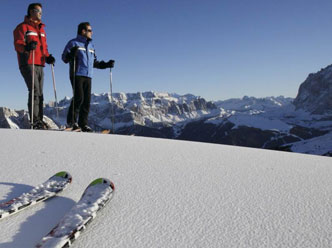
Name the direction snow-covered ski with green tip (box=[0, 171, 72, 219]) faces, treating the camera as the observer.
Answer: facing away from the viewer and to the right of the viewer

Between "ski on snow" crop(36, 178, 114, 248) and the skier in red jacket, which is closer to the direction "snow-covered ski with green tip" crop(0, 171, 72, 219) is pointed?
the skier in red jacket

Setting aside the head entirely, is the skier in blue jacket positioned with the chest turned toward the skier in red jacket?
no

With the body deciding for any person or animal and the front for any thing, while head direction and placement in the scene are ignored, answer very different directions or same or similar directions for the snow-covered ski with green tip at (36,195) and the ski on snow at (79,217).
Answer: same or similar directions

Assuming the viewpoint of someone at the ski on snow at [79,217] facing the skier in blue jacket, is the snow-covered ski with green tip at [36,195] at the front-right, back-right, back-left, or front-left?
front-left

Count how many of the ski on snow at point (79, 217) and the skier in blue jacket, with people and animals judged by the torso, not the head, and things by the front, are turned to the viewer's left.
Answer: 0

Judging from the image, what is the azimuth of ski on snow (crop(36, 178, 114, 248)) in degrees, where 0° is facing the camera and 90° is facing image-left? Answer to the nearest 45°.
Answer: approximately 225°

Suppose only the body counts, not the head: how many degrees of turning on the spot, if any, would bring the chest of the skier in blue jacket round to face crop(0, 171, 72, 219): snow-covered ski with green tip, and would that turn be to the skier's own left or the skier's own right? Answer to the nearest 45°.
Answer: approximately 45° to the skier's own right

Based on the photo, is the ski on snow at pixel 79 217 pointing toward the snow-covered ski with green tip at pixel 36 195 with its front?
no

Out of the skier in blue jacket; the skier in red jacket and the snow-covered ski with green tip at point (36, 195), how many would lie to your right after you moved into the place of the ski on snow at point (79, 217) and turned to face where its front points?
0

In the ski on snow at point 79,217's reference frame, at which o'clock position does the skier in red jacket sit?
The skier in red jacket is roughly at 10 o'clock from the ski on snow.

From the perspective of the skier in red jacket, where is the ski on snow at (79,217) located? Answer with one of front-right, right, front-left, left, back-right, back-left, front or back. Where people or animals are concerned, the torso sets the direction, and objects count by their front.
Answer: front-right

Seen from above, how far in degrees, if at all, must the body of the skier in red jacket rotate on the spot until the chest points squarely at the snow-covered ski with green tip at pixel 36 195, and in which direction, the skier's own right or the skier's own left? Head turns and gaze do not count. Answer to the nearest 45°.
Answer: approximately 45° to the skier's own right

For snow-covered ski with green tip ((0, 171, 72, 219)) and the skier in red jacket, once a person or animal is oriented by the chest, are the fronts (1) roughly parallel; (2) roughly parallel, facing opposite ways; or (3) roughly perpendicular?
roughly perpendicular

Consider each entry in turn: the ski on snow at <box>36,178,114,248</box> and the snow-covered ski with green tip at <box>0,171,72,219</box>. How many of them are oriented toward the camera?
0

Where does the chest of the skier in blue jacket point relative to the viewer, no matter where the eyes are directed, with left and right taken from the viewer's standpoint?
facing the viewer and to the right of the viewer

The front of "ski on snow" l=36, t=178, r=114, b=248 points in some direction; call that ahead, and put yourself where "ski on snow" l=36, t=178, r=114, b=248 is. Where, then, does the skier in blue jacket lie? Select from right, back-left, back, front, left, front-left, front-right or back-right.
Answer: front-left

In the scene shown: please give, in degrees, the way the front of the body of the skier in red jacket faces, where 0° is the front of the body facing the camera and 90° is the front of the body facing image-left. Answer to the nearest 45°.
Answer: approximately 315°

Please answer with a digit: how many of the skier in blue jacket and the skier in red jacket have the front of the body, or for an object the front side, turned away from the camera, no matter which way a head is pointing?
0

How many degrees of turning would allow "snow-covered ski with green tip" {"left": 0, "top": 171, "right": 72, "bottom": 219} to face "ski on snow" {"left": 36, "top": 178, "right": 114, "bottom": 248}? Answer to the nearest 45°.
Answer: approximately 90° to its right
